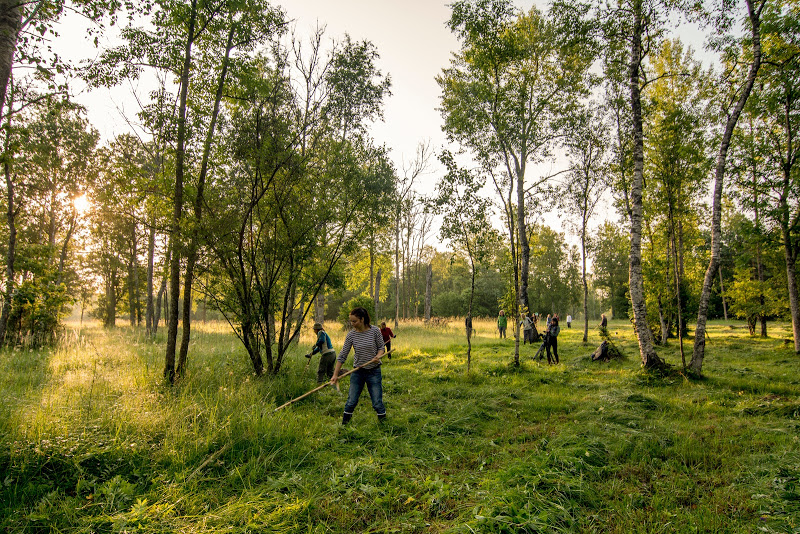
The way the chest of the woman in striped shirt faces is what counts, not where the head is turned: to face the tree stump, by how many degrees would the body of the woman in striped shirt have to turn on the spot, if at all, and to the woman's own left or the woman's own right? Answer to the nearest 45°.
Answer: approximately 180°

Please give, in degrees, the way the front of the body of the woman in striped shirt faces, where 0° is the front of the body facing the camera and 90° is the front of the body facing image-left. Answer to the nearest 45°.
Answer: approximately 45°

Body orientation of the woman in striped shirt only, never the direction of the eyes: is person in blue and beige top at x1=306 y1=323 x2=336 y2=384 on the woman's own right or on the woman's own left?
on the woman's own right

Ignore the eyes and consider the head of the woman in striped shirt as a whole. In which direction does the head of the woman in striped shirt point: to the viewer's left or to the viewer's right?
to the viewer's left
